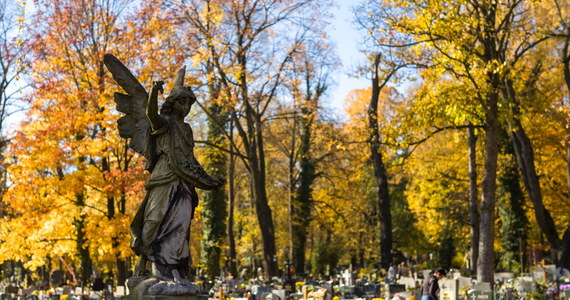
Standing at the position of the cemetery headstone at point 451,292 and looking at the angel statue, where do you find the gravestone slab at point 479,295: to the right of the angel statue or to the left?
left

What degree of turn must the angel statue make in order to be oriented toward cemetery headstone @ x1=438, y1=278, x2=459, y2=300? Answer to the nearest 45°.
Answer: approximately 90° to its left

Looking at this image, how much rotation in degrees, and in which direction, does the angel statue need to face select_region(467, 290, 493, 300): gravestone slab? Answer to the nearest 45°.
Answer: approximately 90° to its left

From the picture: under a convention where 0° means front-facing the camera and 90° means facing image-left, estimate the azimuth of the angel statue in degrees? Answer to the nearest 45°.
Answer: approximately 315°
